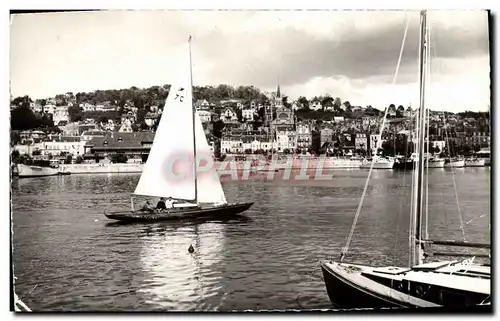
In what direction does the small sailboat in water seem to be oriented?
to the viewer's right

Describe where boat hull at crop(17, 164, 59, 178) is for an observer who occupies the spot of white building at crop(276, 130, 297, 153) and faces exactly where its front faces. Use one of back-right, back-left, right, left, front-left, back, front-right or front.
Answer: right

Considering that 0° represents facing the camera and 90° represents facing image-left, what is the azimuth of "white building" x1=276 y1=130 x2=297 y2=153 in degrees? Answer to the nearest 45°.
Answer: approximately 0°

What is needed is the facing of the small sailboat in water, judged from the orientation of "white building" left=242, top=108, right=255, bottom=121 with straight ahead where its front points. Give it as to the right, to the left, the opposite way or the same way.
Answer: to the left

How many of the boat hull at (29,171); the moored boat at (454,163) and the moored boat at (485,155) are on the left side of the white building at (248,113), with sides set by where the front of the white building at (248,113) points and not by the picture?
2
